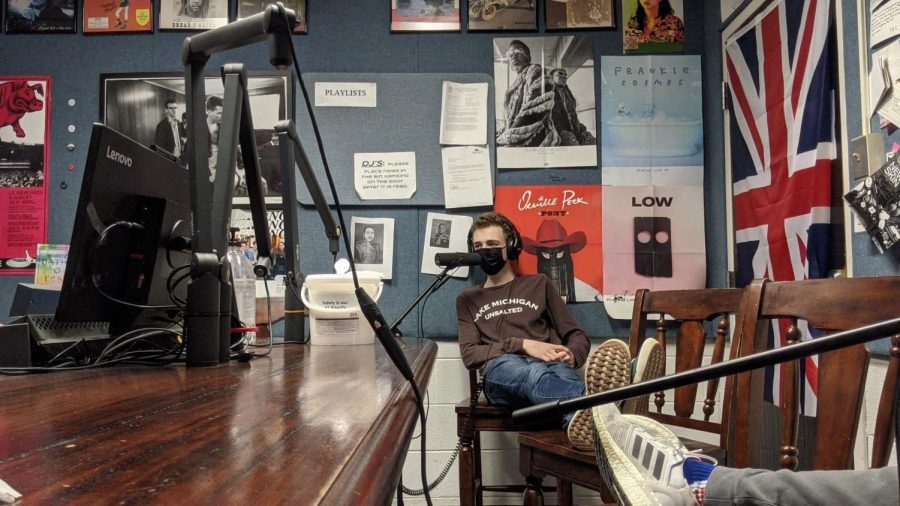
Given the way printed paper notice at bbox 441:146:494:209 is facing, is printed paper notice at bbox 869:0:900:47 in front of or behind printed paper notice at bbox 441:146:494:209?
in front

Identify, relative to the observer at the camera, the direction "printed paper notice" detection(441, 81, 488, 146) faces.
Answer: facing the viewer

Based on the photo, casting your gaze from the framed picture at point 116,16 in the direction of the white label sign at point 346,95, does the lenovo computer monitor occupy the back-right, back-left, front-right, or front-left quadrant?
front-right

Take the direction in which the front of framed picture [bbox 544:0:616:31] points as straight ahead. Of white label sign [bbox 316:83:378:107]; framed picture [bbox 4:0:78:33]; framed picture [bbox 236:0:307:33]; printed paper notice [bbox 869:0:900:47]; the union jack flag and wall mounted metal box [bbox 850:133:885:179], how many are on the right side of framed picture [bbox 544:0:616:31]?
3

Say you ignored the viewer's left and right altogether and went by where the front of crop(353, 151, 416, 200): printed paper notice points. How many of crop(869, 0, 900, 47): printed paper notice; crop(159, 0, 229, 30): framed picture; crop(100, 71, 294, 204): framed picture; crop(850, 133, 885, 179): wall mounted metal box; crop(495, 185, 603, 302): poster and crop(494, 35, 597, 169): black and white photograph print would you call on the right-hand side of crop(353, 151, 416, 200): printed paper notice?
2

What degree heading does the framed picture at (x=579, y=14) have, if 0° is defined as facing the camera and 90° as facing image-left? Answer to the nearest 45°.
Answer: approximately 0°

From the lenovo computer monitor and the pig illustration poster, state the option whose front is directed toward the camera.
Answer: the pig illustration poster

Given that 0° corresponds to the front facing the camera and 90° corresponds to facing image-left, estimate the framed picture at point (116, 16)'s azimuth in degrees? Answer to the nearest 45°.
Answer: approximately 0°

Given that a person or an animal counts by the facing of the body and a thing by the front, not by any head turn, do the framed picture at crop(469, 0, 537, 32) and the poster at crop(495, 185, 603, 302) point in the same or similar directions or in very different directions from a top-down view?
same or similar directions

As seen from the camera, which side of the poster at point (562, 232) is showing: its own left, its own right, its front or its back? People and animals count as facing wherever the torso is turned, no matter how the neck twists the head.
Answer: front

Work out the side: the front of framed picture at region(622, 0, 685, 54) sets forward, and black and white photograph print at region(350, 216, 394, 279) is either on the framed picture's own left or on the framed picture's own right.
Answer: on the framed picture's own right

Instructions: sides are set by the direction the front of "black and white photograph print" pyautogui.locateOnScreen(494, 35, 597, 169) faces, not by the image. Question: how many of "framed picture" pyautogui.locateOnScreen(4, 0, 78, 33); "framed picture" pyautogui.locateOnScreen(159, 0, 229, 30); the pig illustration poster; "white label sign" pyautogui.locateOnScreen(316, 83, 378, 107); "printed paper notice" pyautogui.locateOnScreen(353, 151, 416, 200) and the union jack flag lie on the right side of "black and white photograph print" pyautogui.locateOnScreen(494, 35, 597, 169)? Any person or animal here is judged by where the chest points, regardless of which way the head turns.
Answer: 5

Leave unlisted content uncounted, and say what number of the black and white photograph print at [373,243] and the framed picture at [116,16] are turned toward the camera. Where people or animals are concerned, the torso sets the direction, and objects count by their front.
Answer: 2

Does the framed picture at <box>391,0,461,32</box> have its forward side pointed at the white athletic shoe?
yes

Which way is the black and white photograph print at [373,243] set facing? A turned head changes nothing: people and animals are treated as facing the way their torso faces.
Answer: toward the camera

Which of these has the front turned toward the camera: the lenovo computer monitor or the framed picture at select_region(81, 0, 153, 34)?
the framed picture

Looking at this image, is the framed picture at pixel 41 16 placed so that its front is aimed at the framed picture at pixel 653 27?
no

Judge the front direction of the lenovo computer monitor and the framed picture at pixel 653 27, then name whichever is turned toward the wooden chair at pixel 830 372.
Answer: the framed picture

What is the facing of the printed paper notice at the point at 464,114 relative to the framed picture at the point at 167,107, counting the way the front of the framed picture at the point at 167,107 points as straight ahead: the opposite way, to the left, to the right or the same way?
the same way

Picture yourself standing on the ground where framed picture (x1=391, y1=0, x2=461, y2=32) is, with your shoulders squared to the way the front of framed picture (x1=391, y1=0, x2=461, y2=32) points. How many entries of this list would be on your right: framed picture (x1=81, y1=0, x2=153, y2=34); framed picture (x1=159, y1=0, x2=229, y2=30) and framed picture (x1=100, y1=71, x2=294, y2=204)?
3
